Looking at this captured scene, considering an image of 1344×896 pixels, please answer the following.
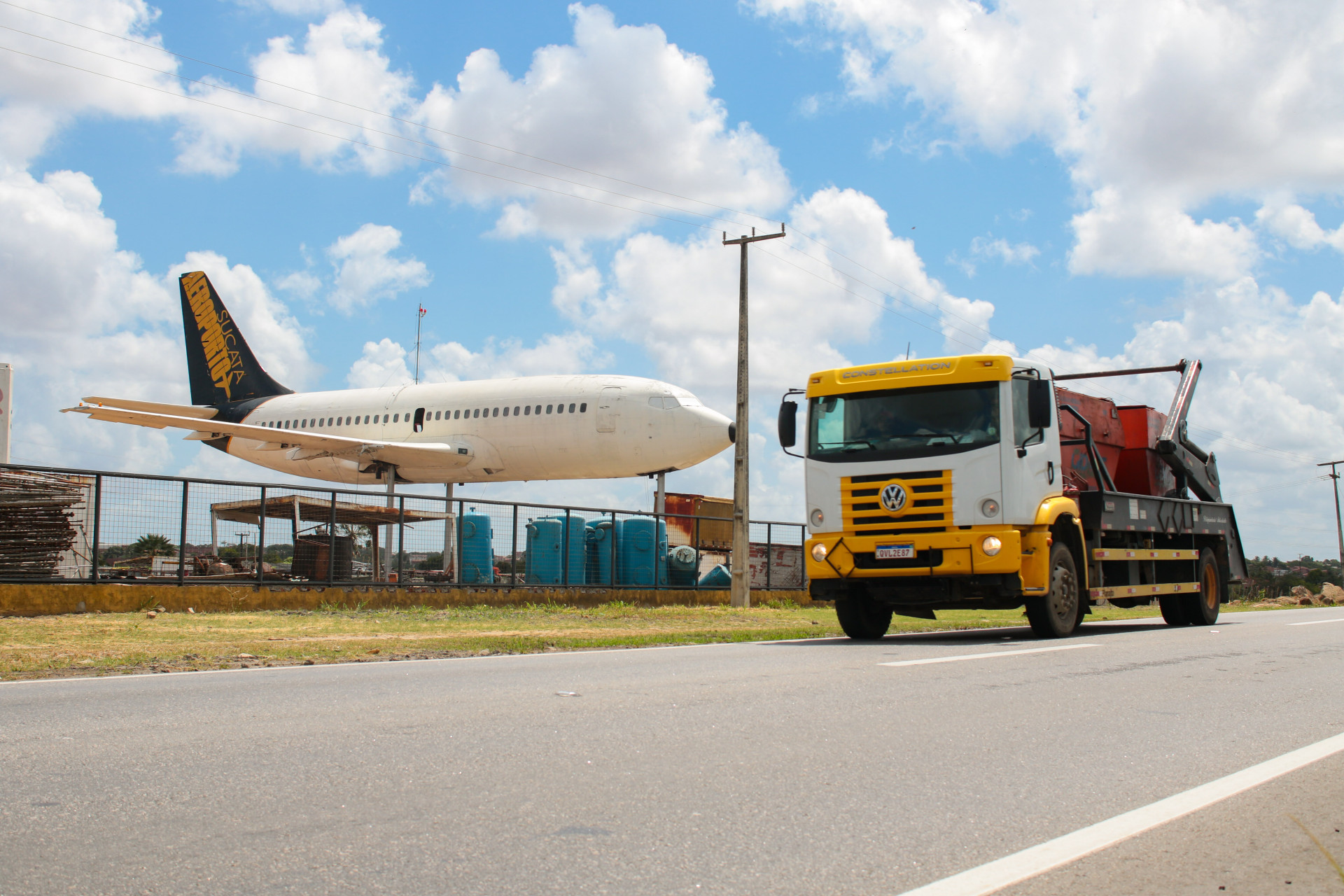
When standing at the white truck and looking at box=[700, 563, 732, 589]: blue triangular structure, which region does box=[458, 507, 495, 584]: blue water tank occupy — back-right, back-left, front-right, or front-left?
front-left

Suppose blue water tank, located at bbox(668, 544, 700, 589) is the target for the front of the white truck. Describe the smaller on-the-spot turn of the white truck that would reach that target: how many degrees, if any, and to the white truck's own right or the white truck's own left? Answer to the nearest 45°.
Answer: approximately 90° to the white truck's own right

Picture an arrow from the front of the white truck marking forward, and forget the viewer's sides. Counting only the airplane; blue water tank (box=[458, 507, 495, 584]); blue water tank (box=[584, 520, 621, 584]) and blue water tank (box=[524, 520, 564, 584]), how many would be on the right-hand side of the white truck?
4

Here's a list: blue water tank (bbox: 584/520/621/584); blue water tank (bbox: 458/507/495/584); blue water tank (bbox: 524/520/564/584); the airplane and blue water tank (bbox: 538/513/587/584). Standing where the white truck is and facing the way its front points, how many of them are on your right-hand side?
5

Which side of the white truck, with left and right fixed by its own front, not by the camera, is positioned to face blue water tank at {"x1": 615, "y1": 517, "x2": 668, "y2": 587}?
right

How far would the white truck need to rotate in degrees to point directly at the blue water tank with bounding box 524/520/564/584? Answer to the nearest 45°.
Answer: approximately 90° to its right

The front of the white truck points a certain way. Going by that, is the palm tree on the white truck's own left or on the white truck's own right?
on the white truck's own right

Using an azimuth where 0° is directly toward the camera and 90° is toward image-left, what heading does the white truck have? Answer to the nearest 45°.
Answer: approximately 45°

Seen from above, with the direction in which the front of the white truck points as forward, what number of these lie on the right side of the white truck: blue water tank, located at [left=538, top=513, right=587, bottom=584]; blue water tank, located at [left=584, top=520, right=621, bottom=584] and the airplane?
3

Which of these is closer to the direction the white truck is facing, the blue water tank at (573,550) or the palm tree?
the palm tree

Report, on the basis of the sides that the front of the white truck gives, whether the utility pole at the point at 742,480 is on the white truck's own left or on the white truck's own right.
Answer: on the white truck's own right

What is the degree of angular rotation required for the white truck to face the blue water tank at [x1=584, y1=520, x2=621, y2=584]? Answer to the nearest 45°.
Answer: approximately 90° to its right

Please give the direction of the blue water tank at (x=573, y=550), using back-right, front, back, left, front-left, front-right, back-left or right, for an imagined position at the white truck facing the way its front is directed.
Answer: right

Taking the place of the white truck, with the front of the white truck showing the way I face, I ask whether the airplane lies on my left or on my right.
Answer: on my right

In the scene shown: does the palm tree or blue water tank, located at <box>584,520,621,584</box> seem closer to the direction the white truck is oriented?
the palm tree
